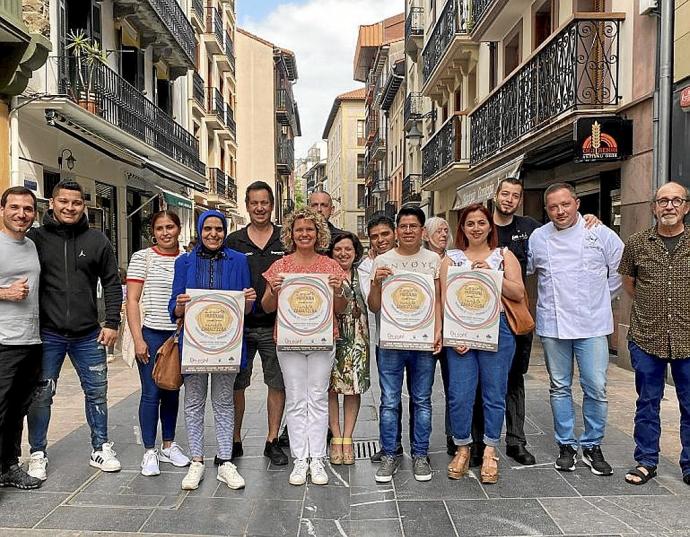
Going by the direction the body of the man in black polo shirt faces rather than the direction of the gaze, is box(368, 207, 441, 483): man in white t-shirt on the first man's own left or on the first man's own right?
on the first man's own left

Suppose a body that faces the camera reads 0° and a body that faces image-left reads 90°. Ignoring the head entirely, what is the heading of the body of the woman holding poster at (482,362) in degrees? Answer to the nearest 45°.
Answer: approximately 0°

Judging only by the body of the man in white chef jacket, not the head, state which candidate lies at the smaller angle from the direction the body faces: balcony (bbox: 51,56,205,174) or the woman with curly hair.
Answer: the woman with curly hair

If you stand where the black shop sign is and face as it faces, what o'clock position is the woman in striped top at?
The woman in striped top is roughly at 1 o'clock from the black shop sign.

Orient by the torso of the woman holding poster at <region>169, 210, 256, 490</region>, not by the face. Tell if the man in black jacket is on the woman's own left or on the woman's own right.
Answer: on the woman's own right

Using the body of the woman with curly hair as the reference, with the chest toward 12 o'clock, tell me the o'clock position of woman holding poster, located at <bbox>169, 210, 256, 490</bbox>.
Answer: The woman holding poster is roughly at 3 o'clock from the woman with curly hair.

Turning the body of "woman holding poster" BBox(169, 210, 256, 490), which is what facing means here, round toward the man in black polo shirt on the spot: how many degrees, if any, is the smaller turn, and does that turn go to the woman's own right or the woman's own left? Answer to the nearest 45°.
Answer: approximately 135° to the woman's own left
